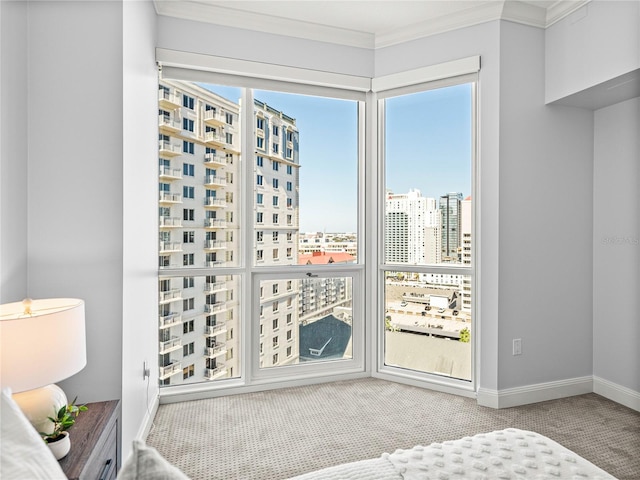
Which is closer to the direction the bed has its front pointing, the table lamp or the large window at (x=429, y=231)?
the large window

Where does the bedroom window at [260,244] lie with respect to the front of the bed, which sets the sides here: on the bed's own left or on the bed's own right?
on the bed's own left

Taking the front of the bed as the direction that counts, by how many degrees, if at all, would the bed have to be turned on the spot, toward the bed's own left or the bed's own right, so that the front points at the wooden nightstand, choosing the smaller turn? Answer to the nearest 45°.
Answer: approximately 180°

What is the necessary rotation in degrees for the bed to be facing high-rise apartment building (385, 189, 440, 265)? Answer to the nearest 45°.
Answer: approximately 90° to its left

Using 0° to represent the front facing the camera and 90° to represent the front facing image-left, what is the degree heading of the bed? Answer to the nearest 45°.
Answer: approximately 270°

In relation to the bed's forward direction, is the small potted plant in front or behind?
behind

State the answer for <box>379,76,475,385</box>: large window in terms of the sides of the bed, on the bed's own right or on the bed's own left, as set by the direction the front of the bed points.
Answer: on the bed's own left

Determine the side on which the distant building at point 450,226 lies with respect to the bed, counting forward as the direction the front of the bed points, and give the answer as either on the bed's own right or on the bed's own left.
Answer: on the bed's own left

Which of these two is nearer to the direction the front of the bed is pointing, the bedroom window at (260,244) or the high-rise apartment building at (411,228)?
the high-rise apartment building

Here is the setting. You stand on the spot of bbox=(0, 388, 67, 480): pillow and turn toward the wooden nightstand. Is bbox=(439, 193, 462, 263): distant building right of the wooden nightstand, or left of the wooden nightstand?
right
